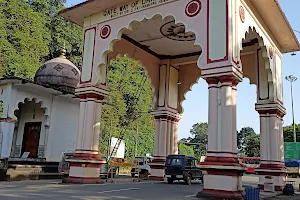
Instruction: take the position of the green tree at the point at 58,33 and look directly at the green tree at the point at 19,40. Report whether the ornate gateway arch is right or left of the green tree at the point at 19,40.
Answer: left

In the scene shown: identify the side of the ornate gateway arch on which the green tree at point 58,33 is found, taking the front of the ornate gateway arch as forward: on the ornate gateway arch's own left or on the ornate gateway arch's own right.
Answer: on the ornate gateway arch's own right

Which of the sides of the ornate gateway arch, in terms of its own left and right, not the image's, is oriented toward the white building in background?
right

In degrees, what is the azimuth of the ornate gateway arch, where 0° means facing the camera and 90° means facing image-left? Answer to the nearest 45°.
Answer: approximately 45°

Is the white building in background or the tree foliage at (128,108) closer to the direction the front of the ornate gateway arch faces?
the white building in background

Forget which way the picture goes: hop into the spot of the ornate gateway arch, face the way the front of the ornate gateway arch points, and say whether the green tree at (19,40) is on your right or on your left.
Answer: on your right

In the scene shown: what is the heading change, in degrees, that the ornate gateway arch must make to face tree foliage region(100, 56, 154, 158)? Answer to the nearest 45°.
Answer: approximately 135° to its right
